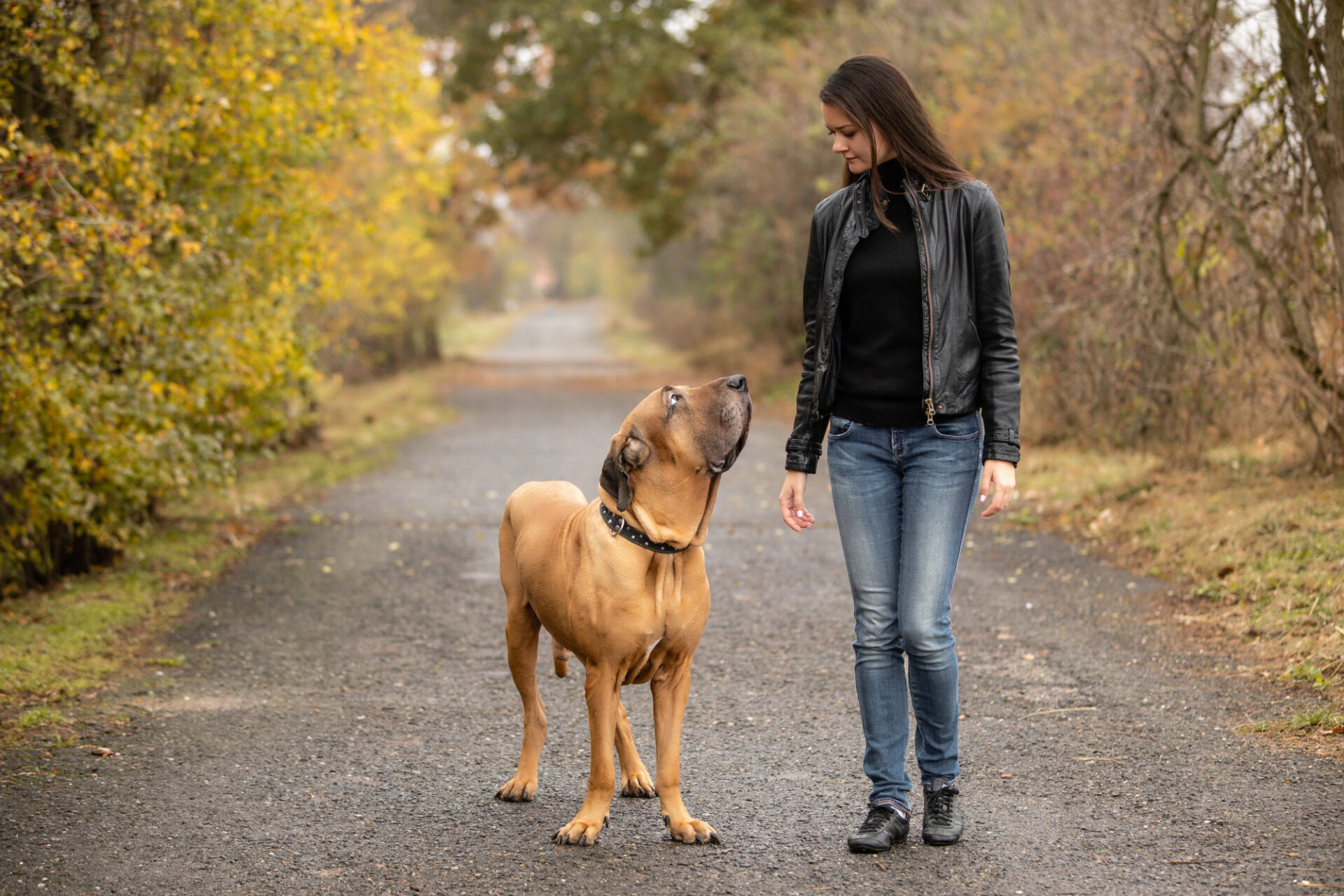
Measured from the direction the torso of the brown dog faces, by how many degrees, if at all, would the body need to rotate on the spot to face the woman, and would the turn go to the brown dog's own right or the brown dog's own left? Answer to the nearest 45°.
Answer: approximately 45° to the brown dog's own left

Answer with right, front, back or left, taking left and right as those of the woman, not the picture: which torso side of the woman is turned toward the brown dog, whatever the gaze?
right

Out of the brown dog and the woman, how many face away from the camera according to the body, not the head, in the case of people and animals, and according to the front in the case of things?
0

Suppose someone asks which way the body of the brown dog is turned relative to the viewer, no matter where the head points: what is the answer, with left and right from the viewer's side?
facing the viewer and to the right of the viewer
